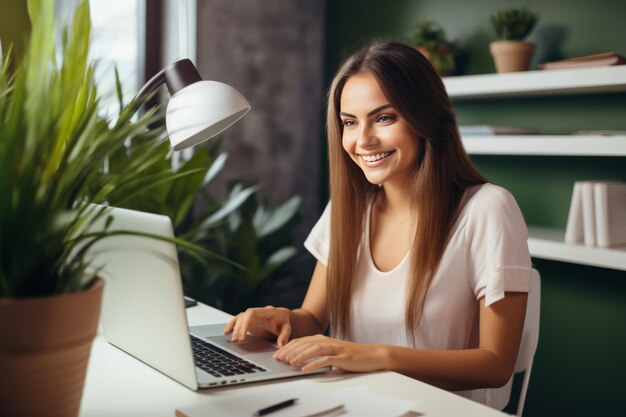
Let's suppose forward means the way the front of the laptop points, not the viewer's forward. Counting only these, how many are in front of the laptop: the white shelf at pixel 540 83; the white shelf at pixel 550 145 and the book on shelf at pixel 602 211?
3

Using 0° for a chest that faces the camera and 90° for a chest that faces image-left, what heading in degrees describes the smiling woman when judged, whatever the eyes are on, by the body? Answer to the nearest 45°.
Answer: approximately 45°

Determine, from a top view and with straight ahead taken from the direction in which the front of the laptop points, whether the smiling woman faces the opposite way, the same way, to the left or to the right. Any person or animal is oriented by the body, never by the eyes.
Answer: the opposite way

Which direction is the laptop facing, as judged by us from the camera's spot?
facing away from the viewer and to the right of the viewer

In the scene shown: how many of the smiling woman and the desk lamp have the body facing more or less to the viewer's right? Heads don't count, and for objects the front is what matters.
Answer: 1

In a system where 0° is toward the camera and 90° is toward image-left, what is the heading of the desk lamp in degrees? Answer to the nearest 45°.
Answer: approximately 270°
